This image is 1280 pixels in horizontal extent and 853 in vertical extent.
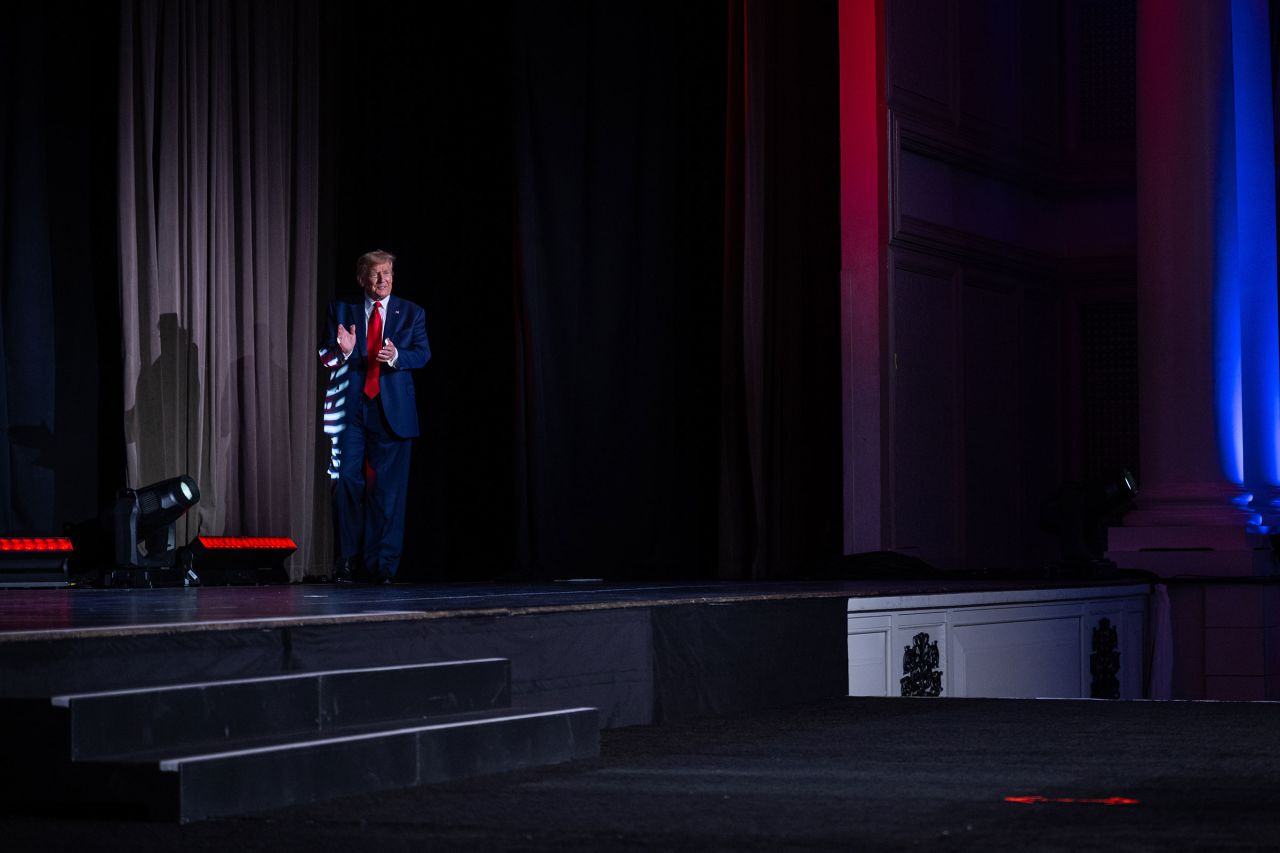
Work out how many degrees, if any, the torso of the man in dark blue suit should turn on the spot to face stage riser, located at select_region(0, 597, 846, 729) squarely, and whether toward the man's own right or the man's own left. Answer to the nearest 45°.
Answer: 0° — they already face it

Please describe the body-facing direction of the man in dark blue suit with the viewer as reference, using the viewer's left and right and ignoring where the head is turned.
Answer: facing the viewer

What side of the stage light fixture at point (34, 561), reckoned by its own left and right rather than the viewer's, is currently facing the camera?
front

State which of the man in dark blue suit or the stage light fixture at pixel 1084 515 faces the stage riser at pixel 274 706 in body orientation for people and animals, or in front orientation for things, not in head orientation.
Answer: the man in dark blue suit

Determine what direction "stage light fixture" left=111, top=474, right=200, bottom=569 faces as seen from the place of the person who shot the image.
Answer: facing the viewer and to the right of the viewer

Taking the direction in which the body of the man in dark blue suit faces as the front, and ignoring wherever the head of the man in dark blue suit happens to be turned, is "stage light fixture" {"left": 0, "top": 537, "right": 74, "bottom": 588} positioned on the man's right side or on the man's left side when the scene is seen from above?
on the man's right side

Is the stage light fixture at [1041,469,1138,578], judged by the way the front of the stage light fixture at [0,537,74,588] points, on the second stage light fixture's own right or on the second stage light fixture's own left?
on the second stage light fixture's own left

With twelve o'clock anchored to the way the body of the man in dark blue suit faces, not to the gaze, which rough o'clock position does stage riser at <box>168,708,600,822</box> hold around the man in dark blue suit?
The stage riser is roughly at 12 o'clock from the man in dark blue suit.
